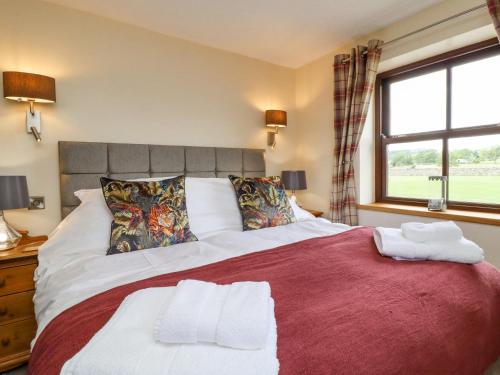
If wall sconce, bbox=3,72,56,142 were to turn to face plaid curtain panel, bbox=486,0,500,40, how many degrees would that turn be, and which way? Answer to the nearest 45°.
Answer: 0° — it already faces it

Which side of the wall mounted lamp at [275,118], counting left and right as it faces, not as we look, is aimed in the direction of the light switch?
right

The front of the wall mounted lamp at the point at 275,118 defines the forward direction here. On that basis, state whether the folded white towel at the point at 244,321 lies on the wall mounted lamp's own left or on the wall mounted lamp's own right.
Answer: on the wall mounted lamp's own right

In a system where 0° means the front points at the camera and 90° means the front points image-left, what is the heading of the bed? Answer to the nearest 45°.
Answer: approximately 315°

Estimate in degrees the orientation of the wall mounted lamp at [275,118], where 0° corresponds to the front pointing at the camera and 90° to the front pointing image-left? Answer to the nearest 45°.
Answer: approximately 315°

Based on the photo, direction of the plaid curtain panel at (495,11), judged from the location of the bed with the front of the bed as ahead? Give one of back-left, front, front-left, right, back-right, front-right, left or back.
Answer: left

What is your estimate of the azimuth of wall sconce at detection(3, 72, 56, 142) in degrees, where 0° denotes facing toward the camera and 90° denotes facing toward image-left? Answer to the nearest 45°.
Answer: approximately 315°

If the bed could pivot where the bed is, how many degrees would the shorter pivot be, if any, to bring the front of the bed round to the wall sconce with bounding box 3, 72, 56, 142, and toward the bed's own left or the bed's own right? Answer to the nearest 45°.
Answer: approximately 180°

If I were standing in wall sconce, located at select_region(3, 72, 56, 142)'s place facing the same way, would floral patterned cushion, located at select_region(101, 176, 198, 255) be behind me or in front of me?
in front

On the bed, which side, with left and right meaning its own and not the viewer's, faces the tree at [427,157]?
left

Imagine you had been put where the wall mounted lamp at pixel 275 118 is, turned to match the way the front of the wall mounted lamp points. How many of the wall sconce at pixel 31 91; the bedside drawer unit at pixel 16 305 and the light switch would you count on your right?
3

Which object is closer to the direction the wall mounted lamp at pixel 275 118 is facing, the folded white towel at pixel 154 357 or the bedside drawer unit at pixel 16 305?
the folded white towel
